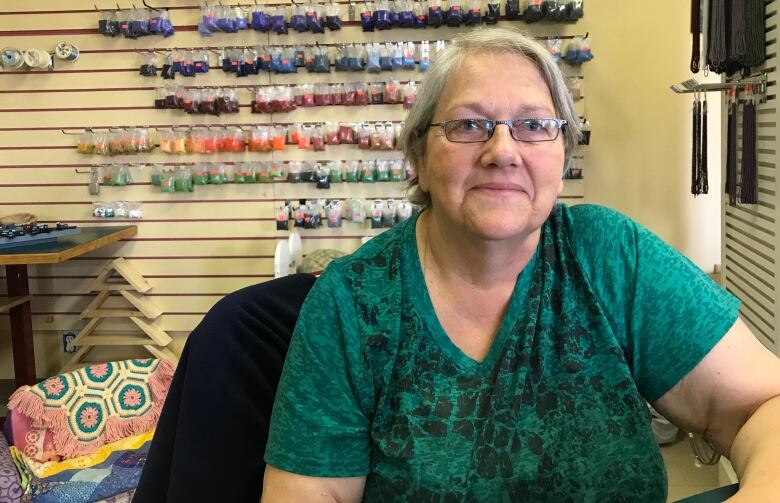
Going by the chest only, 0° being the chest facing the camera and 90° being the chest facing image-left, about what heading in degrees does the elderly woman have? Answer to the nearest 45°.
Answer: approximately 0°

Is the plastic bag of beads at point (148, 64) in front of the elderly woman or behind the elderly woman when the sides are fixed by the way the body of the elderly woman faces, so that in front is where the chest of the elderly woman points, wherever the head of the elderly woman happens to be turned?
behind

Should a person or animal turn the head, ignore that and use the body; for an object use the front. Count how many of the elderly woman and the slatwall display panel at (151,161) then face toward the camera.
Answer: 2

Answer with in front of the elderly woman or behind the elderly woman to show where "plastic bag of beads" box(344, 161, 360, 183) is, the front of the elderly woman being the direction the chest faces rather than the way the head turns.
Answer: behind

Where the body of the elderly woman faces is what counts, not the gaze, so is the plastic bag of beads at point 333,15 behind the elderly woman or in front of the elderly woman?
behind

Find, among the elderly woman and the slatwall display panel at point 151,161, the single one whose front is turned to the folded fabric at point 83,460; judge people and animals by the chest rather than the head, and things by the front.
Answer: the slatwall display panel

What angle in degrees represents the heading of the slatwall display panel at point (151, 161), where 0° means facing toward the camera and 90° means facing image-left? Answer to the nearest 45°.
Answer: approximately 0°

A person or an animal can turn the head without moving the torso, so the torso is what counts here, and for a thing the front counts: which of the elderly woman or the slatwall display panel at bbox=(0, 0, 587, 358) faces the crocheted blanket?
the slatwall display panel

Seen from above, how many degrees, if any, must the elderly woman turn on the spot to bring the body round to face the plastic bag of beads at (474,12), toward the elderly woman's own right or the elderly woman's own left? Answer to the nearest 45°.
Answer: approximately 180°
